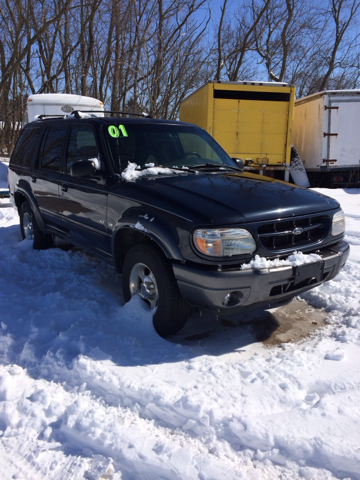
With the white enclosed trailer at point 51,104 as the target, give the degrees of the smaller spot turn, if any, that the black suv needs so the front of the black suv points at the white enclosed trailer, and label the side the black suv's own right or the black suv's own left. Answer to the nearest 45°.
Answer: approximately 135° to the black suv's own left

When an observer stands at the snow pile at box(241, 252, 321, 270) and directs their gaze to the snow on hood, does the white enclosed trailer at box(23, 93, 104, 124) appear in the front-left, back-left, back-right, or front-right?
front-right
